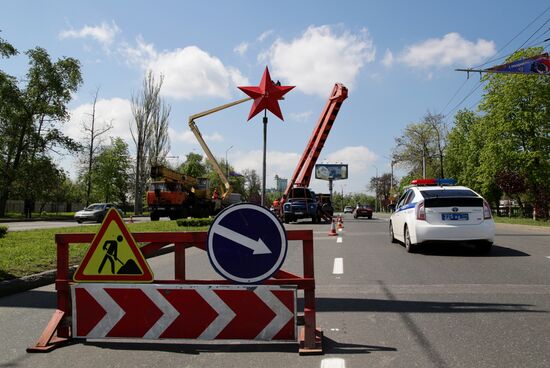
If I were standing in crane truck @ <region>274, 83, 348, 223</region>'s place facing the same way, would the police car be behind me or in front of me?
in front

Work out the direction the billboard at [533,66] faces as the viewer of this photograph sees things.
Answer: facing the viewer and to the left of the viewer

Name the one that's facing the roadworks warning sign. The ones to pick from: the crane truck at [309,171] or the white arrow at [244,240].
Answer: the crane truck

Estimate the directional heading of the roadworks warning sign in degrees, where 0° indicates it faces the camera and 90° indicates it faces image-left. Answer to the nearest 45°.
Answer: approximately 0°

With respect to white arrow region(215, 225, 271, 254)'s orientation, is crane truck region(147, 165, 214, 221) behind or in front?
behind

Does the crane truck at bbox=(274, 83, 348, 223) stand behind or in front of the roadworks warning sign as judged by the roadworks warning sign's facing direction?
behind

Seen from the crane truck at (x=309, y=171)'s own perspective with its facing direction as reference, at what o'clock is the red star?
The red star is roughly at 3 o'clock from the crane truck.

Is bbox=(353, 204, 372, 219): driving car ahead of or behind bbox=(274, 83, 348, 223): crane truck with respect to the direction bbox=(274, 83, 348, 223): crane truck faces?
behind

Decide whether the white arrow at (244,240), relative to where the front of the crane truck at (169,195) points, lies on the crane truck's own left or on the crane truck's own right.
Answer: on the crane truck's own left

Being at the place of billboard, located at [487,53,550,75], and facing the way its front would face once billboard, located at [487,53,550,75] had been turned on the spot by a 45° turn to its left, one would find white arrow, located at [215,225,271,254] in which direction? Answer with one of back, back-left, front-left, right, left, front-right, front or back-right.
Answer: front

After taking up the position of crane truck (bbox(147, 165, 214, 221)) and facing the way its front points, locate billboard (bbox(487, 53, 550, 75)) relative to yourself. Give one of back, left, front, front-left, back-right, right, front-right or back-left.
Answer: left
